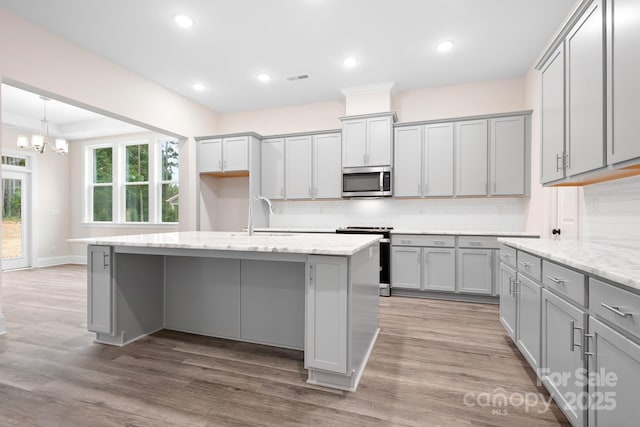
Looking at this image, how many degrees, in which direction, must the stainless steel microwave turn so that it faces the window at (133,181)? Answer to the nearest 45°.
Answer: approximately 90° to its right

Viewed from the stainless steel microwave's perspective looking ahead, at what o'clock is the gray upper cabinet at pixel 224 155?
The gray upper cabinet is roughly at 3 o'clock from the stainless steel microwave.

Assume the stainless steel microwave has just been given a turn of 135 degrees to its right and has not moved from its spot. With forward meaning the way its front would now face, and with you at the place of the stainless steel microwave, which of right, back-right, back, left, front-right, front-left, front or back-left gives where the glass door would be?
front-left

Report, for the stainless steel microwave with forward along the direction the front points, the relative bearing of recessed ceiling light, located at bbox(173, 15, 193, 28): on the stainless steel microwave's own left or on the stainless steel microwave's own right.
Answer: on the stainless steel microwave's own right

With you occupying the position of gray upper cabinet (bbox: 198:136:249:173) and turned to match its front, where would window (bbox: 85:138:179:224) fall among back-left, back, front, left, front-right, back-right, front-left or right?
back-right

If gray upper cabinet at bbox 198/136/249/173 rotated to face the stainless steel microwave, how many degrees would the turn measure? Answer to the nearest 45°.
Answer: approximately 45° to its left

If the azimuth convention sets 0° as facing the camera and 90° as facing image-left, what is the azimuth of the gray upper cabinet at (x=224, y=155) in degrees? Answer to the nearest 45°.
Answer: approximately 0°

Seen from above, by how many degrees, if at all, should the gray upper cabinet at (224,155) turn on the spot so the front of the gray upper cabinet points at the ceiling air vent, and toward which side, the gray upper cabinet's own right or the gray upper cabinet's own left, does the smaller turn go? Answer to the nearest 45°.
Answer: approximately 45° to the gray upper cabinet's own left

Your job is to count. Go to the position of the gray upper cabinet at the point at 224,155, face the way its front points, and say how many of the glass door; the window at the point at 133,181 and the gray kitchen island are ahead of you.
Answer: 1

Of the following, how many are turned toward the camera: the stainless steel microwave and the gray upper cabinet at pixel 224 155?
2
